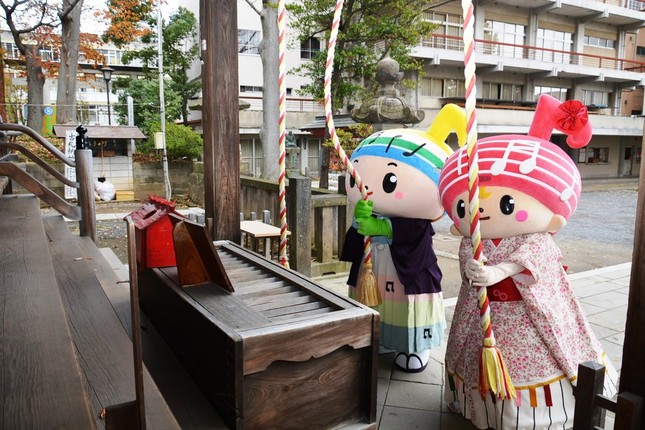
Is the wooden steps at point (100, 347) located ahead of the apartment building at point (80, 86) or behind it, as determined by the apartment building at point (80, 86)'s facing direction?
ahead

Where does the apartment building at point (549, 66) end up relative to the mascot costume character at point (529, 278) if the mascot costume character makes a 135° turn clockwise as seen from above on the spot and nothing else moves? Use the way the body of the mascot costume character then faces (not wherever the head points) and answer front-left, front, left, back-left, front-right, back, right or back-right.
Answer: front

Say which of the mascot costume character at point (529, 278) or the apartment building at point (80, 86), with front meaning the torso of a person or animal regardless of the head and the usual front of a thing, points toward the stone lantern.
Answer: the apartment building

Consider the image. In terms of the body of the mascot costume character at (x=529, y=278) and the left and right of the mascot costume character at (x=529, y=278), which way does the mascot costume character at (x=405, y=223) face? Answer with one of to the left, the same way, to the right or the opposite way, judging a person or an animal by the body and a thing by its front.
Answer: the same way

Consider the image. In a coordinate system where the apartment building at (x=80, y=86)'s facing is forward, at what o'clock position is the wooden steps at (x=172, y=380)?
The wooden steps is roughly at 12 o'clock from the apartment building.

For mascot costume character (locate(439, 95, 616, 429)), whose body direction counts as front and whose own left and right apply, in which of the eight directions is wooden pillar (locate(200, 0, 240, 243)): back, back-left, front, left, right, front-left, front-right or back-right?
front-right

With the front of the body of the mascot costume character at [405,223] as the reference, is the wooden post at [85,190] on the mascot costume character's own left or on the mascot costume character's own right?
on the mascot costume character's own right

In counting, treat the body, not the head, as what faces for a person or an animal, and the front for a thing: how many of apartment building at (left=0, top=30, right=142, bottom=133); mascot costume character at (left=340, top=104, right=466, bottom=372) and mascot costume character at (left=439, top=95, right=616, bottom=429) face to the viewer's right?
0

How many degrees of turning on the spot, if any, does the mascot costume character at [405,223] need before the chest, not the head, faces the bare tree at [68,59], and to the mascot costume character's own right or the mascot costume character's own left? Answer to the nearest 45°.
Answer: approximately 90° to the mascot costume character's own right

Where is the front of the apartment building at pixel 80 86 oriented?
toward the camera

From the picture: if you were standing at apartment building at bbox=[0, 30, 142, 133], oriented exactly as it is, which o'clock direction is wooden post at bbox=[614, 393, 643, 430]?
The wooden post is roughly at 12 o'clock from the apartment building.

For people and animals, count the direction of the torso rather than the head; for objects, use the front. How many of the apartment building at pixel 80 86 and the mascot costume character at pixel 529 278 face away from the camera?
0

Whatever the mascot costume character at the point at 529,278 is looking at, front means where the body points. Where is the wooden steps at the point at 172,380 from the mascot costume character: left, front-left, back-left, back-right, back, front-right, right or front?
front

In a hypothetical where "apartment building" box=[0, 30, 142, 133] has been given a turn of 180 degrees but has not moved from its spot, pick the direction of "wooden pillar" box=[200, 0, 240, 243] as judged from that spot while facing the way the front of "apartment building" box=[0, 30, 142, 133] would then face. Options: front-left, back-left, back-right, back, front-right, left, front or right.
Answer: back

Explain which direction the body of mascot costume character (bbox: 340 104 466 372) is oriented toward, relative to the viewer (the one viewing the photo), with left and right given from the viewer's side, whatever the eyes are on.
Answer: facing the viewer and to the left of the viewer

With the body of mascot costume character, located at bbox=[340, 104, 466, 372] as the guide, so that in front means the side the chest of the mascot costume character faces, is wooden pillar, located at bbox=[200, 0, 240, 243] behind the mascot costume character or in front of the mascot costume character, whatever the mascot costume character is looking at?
in front
